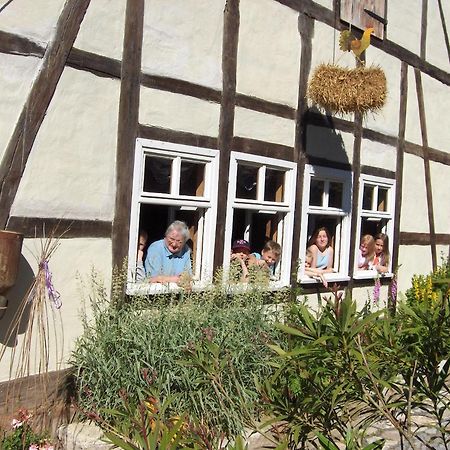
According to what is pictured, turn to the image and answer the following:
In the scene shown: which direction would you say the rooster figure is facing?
to the viewer's right

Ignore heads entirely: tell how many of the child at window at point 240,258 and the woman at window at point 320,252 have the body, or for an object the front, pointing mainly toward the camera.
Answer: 2

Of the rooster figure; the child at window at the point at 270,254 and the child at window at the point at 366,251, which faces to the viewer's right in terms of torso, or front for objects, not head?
the rooster figure
